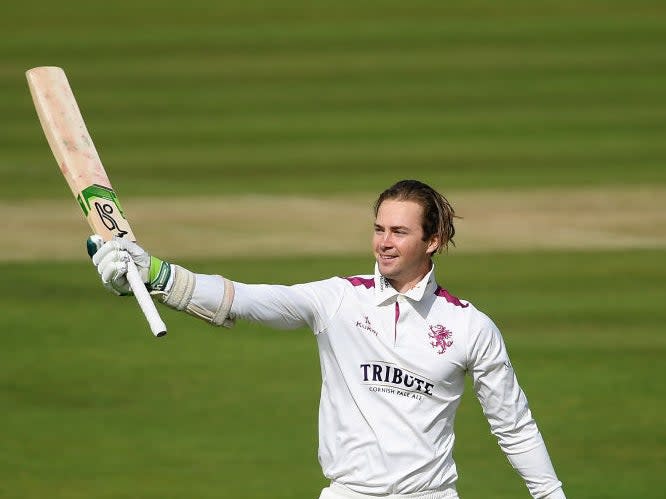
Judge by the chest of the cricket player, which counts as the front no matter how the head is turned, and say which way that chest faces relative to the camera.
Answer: toward the camera

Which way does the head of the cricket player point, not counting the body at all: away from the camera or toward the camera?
toward the camera
